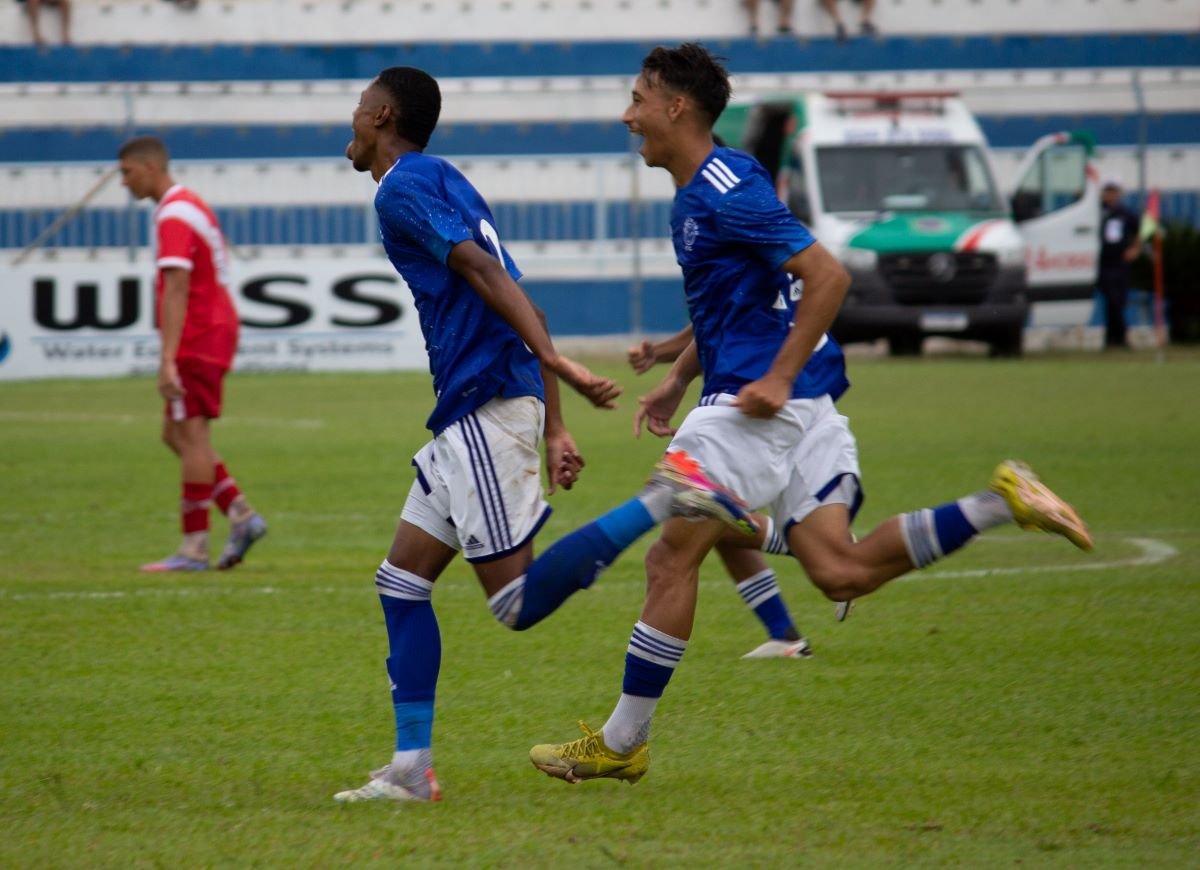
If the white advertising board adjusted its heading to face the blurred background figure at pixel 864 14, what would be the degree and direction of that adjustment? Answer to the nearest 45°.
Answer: approximately 135° to its left

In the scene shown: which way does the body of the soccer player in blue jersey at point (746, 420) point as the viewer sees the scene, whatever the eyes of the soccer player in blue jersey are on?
to the viewer's left

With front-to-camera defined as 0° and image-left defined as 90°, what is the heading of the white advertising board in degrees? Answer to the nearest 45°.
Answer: approximately 0°

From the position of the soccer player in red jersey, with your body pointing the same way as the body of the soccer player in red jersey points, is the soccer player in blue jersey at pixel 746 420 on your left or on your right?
on your left

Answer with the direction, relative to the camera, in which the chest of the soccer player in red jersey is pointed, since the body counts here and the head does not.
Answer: to the viewer's left

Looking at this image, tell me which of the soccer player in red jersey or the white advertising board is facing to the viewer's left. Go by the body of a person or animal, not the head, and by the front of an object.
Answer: the soccer player in red jersey
